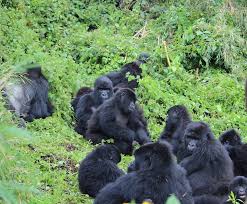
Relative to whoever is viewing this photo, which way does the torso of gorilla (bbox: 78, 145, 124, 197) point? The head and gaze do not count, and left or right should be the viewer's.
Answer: facing away from the viewer and to the right of the viewer

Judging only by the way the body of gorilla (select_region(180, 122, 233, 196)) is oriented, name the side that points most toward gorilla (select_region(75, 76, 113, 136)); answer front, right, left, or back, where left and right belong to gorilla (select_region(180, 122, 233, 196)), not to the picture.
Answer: right

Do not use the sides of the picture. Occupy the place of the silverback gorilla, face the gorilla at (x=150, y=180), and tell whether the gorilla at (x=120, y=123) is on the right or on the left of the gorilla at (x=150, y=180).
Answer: left
